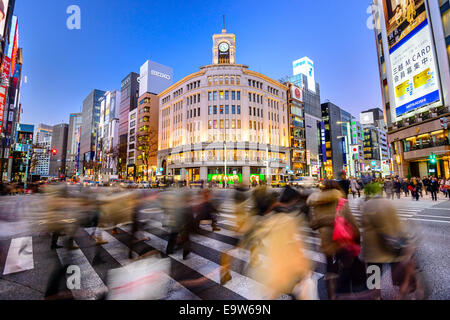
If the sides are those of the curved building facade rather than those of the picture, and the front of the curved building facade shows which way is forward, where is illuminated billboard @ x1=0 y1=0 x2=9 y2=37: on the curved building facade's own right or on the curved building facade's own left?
on the curved building facade's own right

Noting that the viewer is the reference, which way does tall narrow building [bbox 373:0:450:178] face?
facing the viewer and to the left of the viewer

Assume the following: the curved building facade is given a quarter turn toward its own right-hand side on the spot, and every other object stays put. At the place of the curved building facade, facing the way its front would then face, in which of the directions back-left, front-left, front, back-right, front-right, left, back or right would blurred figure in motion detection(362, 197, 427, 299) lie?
left

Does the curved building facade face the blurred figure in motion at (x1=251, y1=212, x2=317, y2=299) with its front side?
yes

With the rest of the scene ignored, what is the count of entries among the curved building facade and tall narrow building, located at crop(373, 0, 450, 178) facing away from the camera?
0

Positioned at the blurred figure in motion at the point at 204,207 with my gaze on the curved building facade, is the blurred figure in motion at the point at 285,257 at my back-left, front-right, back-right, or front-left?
back-right

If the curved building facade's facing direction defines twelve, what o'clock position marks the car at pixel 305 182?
The car is roughly at 11 o'clock from the curved building facade.

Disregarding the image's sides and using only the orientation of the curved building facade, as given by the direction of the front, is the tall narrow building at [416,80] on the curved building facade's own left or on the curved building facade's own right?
on the curved building facade's own left

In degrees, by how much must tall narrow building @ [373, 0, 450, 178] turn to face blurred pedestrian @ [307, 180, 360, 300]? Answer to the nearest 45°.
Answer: approximately 45° to its left

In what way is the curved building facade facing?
toward the camera

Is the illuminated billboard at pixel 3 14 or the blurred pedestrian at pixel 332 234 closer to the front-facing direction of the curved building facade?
the blurred pedestrian

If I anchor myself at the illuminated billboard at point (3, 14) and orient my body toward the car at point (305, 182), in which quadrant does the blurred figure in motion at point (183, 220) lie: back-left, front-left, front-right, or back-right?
front-right

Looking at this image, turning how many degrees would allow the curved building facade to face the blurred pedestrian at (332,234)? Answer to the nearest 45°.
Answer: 0° — it already faces them

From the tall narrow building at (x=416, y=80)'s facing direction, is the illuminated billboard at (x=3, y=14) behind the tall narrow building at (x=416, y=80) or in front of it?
in front

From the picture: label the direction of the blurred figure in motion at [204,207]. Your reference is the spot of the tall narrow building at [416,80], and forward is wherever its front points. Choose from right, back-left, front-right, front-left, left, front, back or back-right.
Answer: front-left

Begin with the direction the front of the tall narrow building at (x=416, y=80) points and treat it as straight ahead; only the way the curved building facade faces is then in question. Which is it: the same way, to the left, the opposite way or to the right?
to the left
